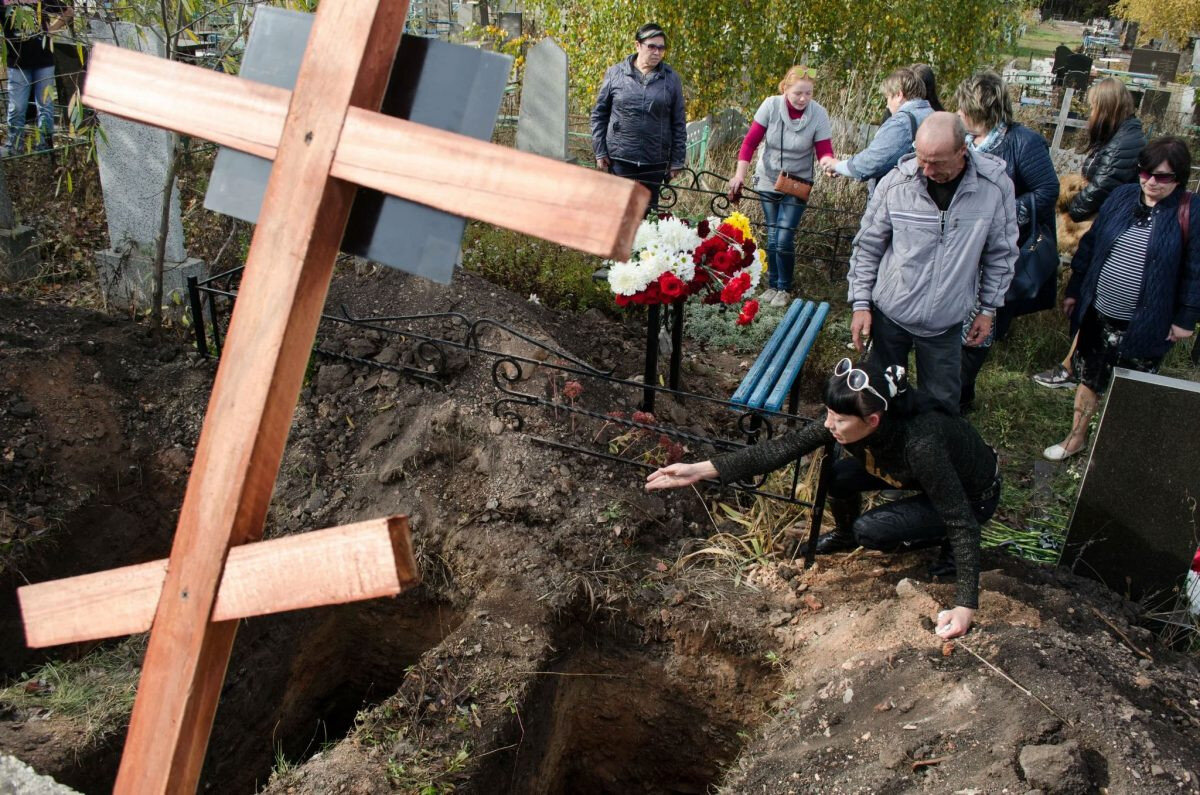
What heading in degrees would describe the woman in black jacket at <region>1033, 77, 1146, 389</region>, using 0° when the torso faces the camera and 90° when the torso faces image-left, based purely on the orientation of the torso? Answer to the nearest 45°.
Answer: approximately 90°

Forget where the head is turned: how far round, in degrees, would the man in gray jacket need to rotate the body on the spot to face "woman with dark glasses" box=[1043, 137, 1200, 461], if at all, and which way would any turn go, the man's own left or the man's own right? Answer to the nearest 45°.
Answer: approximately 135° to the man's own left

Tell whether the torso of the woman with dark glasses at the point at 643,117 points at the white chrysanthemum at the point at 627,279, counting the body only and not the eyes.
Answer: yes

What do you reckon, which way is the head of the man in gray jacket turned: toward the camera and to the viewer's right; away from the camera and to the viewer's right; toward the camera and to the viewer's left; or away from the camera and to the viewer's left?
toward the camera and to the viewer's left

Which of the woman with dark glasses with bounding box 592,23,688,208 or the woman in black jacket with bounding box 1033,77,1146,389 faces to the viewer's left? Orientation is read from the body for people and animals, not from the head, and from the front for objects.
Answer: the woman in black jacket

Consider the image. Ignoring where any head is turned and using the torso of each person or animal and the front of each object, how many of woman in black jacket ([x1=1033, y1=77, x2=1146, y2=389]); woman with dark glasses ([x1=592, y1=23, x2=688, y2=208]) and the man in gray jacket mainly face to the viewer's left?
1
